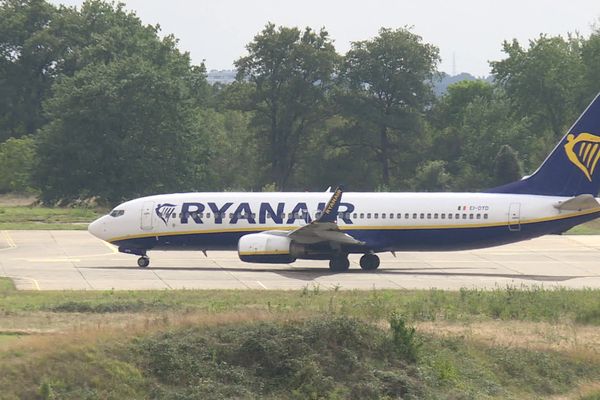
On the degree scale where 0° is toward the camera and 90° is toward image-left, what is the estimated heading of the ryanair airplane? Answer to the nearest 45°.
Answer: approximately 90°

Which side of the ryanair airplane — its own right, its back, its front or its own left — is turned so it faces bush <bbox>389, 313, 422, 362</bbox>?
left
